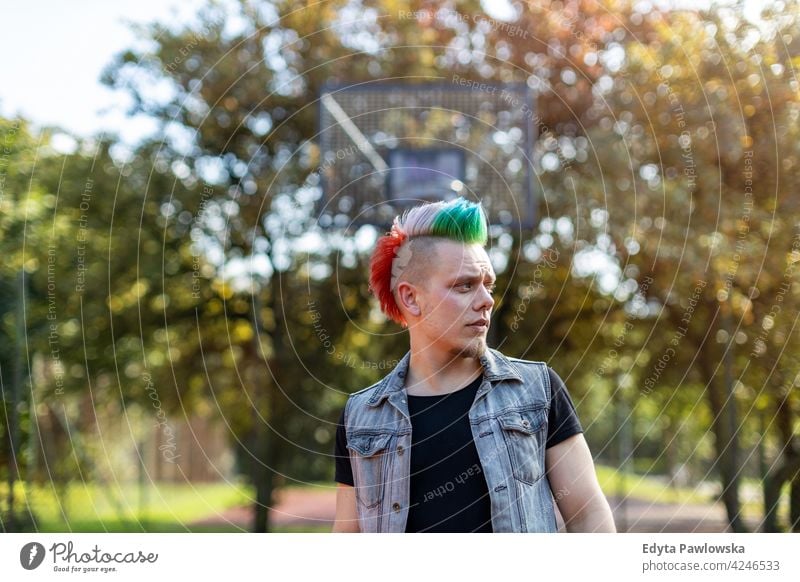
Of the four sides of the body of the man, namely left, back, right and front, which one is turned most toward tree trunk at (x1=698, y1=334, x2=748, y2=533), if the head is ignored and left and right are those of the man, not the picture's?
back

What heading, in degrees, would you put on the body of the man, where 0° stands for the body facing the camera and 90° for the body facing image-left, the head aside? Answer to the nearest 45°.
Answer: approximately 0°
